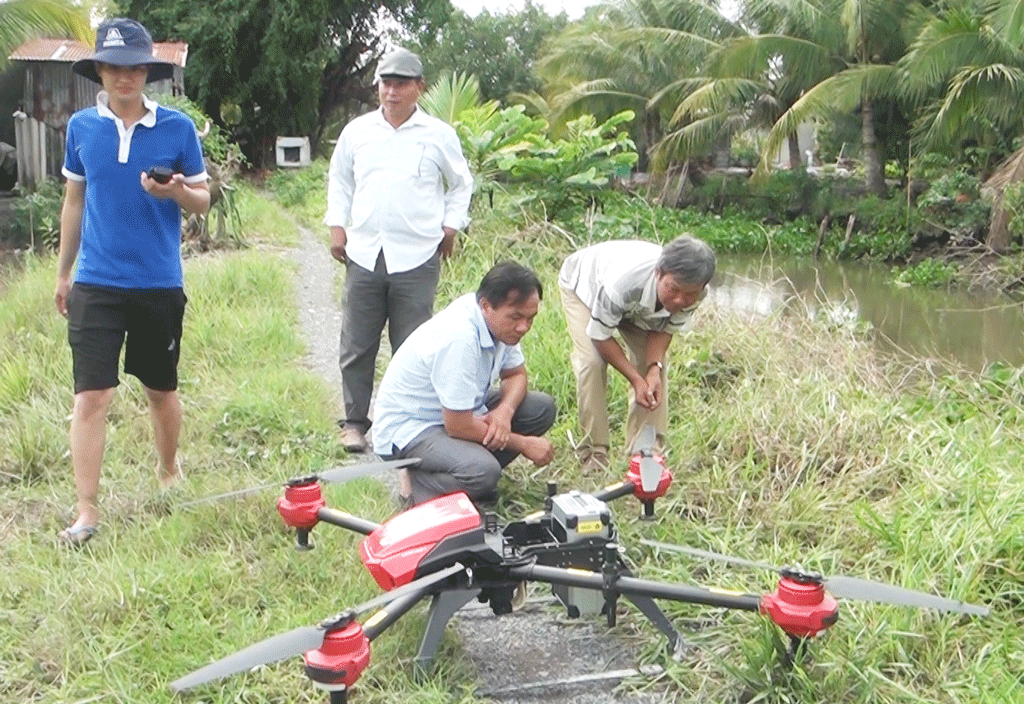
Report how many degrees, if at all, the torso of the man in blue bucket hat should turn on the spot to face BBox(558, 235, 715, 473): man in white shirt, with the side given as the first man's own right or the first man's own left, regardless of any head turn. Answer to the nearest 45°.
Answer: approximately 90° to the first man's own left

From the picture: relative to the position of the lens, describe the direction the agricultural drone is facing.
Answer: facing to the left of the viewer

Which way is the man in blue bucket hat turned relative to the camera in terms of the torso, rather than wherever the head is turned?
toward the camera

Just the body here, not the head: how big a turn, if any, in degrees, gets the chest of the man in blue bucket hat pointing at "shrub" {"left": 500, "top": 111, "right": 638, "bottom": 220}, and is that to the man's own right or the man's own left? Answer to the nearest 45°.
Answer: approximately 135° to the man's own left

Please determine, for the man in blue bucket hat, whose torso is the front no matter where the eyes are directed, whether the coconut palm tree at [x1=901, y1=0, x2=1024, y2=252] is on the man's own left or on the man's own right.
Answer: on the man's own left

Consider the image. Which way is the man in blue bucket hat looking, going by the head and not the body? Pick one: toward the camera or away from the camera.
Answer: toward the camera

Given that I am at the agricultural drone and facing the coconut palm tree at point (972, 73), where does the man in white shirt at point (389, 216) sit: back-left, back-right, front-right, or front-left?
front-left

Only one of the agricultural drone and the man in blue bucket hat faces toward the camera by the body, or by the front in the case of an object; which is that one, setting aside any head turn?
the man in blue bucket hat

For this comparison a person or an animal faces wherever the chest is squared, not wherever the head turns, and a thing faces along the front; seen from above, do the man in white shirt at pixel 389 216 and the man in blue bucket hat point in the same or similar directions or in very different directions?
same or similar directions

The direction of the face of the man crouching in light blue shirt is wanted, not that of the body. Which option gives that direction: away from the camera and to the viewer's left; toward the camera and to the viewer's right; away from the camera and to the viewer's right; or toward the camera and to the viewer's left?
toward the camera and to the viewer's right

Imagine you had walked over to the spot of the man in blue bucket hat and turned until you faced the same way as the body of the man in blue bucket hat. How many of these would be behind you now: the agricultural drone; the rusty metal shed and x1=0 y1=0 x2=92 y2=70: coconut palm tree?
2

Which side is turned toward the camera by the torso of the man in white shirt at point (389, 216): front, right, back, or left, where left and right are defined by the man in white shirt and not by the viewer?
front

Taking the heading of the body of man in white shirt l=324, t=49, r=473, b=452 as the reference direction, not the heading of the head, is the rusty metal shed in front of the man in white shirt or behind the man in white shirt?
behind

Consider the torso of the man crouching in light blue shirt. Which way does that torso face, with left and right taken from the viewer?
facing the viewer and to the right of the viewer
